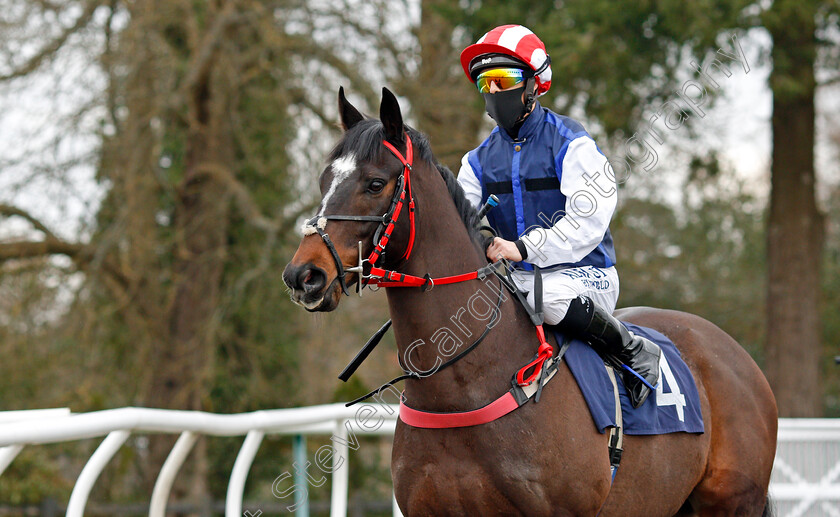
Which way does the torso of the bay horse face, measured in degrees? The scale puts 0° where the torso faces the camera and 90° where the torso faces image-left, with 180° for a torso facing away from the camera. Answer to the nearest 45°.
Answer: approximately 45°

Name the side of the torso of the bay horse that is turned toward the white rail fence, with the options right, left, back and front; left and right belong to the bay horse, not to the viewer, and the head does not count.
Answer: right

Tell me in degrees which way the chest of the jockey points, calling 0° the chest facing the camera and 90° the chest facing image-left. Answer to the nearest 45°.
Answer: approximately 45°
